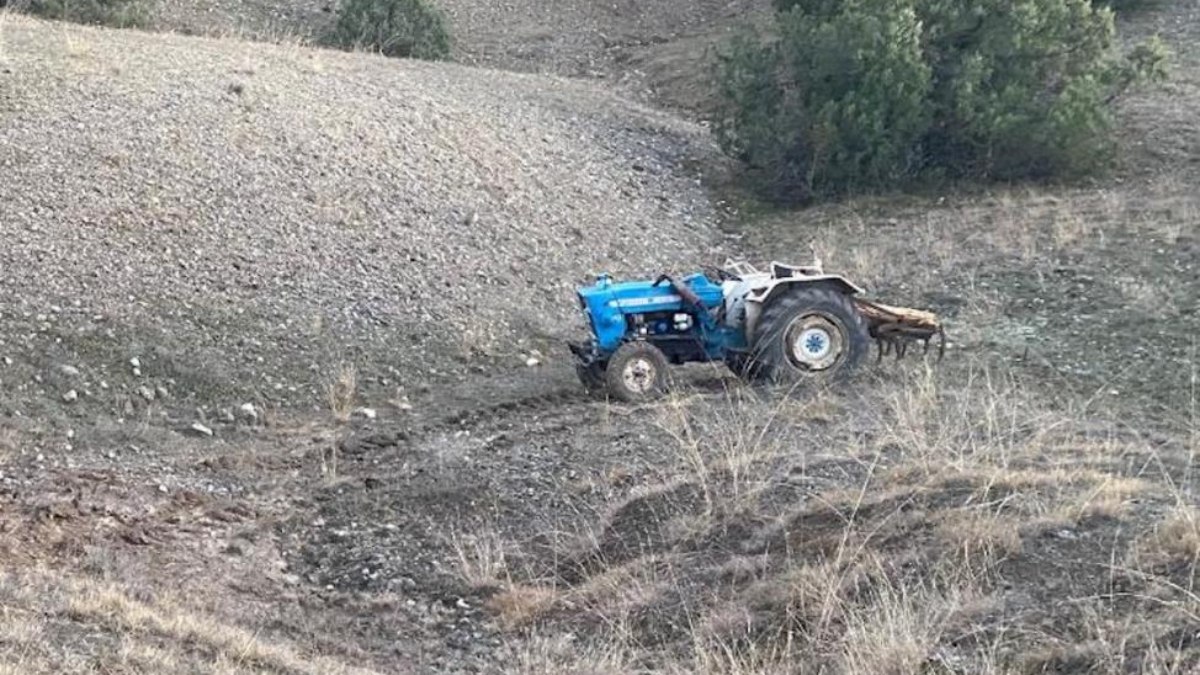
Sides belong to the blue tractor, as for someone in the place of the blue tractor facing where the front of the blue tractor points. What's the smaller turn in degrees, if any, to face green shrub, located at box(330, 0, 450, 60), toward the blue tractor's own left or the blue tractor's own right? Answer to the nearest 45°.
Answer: approximately 45° to the blue tractor's own right

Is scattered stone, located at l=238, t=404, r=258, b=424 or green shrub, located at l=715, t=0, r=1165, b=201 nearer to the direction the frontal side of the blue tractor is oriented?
the scattered stone

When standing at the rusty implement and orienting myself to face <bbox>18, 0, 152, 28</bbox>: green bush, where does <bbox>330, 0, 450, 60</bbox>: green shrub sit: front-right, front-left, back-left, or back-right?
front-right

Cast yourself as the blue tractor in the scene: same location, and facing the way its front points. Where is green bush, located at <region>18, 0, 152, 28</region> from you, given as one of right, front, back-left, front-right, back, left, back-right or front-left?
front-right

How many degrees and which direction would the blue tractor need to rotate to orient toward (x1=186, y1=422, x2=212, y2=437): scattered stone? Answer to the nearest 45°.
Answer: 0° — it already faces it

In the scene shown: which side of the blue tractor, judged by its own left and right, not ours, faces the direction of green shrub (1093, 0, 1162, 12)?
right

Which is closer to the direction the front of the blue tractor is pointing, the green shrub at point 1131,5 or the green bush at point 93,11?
the green bush

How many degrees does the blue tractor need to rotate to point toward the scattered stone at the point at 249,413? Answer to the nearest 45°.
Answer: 0° — it already faces it

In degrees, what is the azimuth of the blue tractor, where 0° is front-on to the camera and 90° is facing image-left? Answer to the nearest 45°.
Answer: approximately 90°
